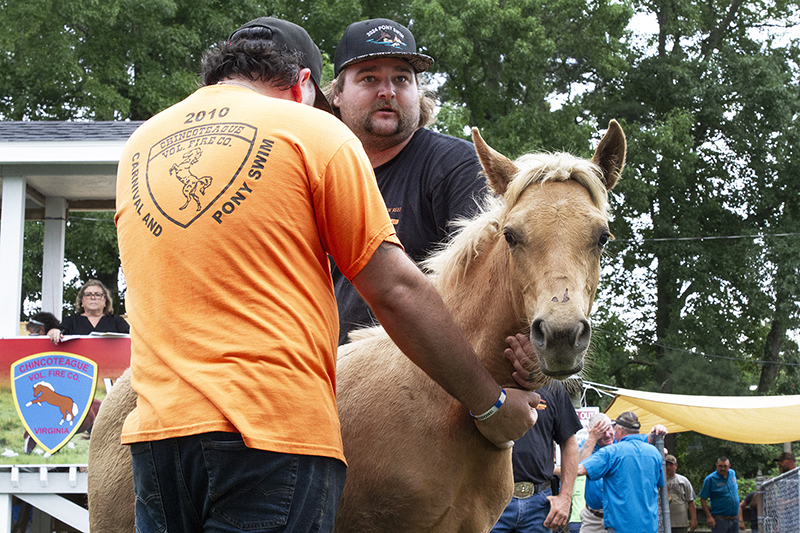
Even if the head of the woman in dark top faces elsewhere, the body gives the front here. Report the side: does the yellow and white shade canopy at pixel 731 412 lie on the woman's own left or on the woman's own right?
on the woman's own left

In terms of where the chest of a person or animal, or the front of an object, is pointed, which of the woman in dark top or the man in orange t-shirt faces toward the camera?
the woman in dark top

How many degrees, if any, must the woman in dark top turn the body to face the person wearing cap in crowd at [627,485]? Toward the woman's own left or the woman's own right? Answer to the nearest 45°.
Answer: approximately 90° to the woman's own left

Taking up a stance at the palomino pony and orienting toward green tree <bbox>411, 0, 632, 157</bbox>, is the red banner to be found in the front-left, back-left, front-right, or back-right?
front-left

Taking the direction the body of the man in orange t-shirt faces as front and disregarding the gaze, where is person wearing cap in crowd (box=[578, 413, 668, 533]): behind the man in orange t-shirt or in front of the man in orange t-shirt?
in front

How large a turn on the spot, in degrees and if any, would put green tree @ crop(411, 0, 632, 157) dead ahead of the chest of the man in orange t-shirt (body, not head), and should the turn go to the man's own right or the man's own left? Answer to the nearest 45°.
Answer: approximately 45° to the man's own left

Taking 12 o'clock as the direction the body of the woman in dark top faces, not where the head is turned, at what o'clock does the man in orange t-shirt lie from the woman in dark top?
The man in orange t-shirt is roughly at 12 o'clock from the woman in dark top.

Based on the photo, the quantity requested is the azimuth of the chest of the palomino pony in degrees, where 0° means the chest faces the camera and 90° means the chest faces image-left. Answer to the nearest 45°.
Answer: approximately 315°

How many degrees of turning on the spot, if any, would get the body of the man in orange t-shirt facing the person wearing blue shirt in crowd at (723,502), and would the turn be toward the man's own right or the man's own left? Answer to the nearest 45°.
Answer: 0° — they already face them

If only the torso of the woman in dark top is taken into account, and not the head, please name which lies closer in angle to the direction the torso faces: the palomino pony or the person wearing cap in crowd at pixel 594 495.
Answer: the palomino pony

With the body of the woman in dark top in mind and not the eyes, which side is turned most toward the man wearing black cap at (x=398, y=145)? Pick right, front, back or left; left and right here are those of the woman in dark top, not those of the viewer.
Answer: front

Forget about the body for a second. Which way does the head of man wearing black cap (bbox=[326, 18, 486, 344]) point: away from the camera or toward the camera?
toward the camera

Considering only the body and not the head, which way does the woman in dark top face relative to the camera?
toward the camera

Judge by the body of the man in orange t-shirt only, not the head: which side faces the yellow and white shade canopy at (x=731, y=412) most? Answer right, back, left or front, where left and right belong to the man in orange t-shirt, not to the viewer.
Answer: front

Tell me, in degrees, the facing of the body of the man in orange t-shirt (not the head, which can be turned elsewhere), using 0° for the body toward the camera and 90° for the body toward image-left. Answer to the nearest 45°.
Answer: approximately 225°

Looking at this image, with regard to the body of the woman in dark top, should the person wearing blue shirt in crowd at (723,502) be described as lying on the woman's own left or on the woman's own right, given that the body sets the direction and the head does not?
on the woman's own left

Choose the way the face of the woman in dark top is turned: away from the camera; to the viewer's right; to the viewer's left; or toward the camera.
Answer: toward the camera
